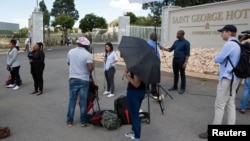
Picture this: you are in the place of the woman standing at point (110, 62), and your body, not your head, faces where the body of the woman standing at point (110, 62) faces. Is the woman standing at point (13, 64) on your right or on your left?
on your right

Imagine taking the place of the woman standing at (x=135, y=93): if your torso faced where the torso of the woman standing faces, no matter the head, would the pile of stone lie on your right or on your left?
on your right

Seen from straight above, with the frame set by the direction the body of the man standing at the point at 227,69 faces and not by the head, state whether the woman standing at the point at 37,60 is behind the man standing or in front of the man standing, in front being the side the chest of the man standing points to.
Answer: in front

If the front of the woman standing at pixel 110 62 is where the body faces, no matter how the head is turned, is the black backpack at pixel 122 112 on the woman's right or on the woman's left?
on the woman's left

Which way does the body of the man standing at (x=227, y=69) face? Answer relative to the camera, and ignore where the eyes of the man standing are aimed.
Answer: to the viewer's left

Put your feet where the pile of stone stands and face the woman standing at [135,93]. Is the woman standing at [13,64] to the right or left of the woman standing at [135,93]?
right

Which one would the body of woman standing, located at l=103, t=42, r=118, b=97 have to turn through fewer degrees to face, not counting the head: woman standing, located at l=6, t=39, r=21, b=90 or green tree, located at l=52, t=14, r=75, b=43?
the woman standing

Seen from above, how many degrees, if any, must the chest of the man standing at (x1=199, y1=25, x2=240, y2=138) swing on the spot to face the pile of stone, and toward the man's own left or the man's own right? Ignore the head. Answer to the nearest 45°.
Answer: approximately 90° to the man's own right

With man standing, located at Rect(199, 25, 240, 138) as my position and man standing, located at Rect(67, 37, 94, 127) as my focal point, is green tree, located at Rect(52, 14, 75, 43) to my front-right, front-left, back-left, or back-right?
front-right

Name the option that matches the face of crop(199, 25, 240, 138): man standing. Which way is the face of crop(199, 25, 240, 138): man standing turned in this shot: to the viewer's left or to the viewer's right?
to the viewer's left
